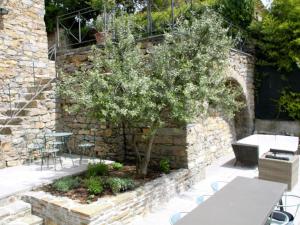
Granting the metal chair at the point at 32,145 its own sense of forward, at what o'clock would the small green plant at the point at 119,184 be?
The small green plant is roughly at 2 o'clock from the metal chair.

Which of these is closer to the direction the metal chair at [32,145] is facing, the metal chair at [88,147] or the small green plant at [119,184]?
the metal chair

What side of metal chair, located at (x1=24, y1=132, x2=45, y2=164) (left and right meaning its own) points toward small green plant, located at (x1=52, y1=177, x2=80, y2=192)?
right

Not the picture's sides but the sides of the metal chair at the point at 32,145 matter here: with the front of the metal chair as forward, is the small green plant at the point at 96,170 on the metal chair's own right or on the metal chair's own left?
on the metal chair's own right

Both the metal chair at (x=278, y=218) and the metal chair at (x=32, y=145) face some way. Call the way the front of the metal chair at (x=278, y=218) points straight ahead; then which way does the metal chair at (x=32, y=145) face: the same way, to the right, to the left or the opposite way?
the opposite way

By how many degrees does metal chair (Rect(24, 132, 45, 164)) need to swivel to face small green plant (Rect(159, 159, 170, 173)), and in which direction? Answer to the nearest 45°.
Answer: approximately 45° to its right

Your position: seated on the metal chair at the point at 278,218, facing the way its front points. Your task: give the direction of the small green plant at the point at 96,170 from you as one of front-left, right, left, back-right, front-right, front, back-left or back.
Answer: front-left

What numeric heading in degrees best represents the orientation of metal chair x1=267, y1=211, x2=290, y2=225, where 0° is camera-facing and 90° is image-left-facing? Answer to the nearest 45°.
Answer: approximately 135°

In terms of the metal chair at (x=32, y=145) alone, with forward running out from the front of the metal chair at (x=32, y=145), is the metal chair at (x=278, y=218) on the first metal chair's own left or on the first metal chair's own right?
on the first metal chair's own right

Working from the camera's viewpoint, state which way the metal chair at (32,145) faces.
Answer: facing to the right of the viewer

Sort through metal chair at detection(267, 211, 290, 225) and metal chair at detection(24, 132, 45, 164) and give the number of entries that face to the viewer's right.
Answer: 1
